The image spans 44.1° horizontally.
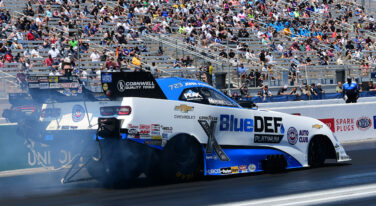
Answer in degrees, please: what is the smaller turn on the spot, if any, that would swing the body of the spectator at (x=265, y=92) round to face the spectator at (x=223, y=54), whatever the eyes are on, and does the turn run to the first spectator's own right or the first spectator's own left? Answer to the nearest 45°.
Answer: approximately 135° to the first spectator's own right

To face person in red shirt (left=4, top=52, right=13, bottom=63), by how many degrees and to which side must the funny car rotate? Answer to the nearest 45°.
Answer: approximately 90° to its left

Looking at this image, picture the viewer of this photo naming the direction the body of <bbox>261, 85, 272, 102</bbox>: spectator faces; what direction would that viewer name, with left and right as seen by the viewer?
facing the viewer

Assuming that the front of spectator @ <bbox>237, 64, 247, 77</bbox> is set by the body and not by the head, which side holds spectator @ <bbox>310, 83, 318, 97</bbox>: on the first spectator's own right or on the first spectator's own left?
on the first spectator's own left

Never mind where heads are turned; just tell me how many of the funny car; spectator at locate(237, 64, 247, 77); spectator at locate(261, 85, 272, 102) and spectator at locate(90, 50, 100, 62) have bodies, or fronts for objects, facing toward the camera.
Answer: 3

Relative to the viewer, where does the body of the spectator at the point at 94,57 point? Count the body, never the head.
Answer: toward the camera

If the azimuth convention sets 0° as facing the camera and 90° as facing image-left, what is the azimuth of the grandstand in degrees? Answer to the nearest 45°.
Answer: approximately 0°

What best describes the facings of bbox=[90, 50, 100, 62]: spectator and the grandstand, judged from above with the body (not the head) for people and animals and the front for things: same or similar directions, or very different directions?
same or similar directions

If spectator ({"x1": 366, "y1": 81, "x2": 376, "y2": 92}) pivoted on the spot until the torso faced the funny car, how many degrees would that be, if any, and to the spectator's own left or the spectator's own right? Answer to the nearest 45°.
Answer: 0° — they already face it

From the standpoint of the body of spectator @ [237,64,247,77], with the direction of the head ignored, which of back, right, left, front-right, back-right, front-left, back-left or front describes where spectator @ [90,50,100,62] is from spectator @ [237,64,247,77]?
right

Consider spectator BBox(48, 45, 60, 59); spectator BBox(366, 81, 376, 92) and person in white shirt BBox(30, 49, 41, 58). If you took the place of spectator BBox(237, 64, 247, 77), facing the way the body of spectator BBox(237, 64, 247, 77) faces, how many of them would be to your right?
2

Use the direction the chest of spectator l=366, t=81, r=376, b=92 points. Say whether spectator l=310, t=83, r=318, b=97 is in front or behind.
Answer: in front

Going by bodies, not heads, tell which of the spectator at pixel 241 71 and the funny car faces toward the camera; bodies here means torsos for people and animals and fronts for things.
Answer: the spectator

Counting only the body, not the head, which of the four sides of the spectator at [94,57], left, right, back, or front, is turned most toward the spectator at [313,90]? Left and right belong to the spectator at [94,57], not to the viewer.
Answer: left

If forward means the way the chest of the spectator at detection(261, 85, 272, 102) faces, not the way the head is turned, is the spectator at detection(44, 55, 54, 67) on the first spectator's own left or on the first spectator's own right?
on the first spectator's own right
